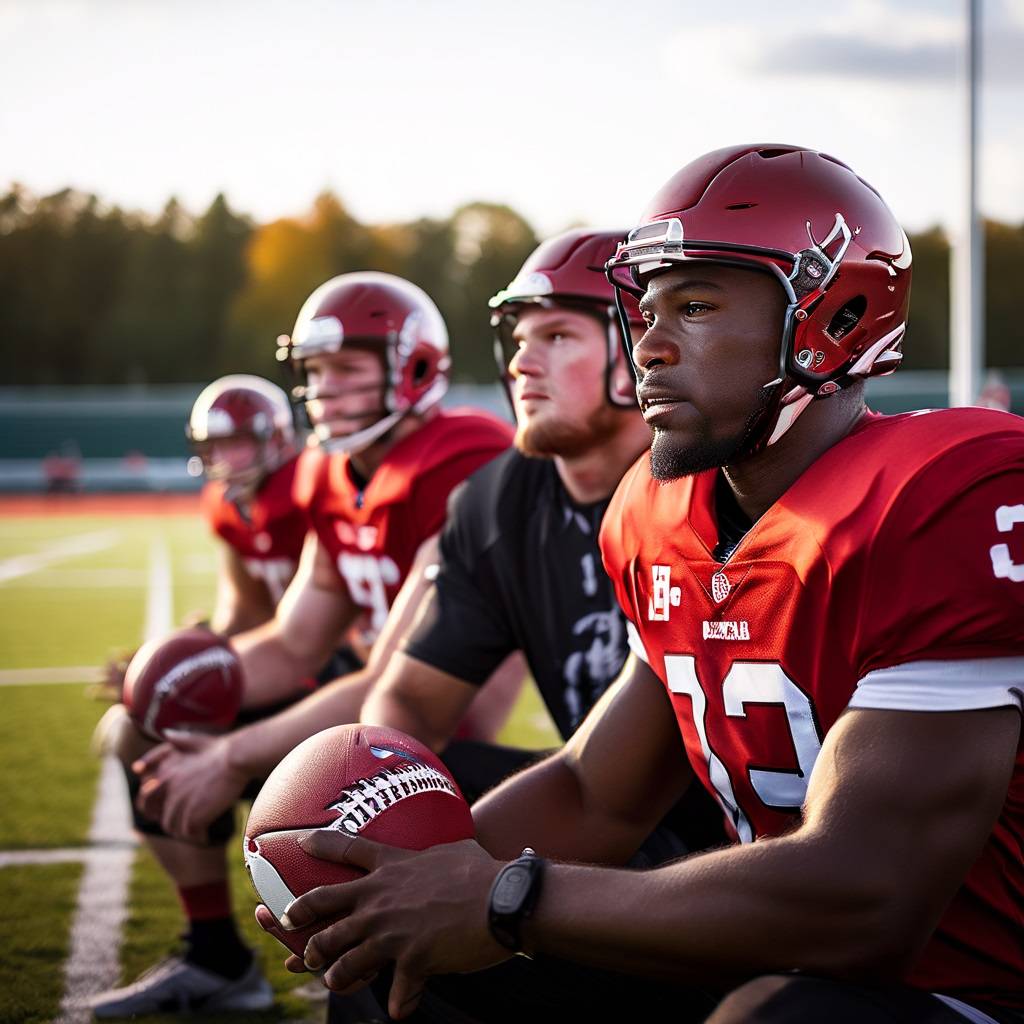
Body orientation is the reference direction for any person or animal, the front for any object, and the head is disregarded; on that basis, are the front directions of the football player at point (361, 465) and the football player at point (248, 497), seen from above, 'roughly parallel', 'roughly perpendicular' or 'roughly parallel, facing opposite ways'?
roughly parallel

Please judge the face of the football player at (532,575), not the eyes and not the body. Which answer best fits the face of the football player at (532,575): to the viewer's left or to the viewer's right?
to the viewer's left

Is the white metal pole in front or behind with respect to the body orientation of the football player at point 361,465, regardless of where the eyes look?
behind

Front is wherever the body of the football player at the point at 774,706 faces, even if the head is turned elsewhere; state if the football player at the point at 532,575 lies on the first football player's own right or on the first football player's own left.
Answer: on the first football player's own right

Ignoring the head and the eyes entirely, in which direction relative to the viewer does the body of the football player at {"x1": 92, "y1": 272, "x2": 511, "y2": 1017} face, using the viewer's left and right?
facing the viewer and to the left of the viewer

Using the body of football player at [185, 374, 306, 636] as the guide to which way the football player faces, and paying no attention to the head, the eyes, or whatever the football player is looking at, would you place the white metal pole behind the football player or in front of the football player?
behind

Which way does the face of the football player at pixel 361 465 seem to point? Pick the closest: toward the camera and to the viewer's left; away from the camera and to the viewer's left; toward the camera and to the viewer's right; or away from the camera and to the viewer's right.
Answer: toward the camera and to the viewer's left

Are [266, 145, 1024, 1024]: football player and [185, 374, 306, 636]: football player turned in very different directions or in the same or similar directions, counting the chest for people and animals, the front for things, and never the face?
same or similar directions

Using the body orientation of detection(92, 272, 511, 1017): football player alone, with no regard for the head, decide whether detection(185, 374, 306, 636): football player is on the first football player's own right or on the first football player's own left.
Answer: on the first football player's own right

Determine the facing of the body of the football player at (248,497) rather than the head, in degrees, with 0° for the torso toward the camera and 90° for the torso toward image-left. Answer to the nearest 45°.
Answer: approximately 45°

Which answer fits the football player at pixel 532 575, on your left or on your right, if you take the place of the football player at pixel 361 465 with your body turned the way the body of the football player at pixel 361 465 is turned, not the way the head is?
on your left

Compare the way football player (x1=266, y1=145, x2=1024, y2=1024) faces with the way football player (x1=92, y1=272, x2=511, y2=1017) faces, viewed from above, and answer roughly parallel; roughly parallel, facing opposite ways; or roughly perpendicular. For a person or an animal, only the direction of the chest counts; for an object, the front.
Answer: roughly parallel
